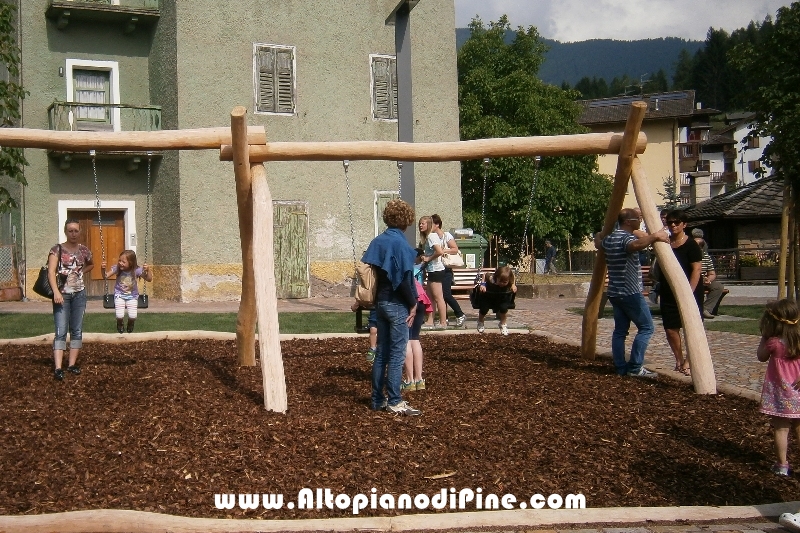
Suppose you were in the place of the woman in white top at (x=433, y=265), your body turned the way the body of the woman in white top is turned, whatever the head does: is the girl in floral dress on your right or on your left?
on your left

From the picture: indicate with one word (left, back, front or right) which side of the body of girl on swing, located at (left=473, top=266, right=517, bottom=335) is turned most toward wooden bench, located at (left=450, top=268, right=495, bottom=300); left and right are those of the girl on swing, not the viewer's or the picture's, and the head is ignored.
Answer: back

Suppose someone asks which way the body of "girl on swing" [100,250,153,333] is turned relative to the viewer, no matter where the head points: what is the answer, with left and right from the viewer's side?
facing the viewer

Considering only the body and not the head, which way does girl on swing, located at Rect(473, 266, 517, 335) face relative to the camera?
toward the camera

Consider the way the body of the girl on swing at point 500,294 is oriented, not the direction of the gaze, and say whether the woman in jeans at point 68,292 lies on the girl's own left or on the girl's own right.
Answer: on the girl's own right

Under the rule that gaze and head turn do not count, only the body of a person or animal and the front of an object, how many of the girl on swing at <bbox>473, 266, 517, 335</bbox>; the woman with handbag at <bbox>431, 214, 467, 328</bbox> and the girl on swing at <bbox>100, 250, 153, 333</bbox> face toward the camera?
2

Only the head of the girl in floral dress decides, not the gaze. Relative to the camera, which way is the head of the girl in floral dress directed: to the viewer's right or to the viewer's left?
to the viewer's left

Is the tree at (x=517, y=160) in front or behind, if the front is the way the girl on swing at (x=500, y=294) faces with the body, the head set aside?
behind

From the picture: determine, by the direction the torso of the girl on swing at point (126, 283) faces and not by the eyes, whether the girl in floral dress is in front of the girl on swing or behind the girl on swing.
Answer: in front

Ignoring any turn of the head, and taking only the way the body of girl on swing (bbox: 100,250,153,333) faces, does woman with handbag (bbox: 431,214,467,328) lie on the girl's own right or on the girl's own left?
on the girl's own left
